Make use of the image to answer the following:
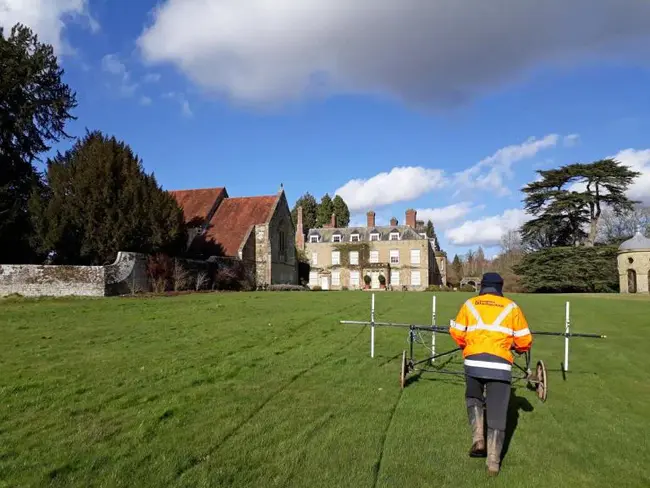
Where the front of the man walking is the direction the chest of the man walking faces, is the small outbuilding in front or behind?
in front

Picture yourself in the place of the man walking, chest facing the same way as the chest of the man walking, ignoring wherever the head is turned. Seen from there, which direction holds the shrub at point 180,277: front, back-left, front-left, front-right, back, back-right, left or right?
front-left

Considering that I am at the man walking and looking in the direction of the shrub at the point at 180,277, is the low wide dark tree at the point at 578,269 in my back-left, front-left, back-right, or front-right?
front-right

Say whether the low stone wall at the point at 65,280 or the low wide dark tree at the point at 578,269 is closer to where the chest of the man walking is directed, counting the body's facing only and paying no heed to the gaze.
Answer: the low wide dark tree

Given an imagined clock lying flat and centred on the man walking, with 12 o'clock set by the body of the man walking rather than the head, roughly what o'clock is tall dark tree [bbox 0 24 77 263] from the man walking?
The tall dark tree is roughly at 10 o'clock from the man walking.

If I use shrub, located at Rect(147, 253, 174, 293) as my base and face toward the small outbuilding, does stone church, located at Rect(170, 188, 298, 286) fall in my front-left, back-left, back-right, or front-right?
front-left

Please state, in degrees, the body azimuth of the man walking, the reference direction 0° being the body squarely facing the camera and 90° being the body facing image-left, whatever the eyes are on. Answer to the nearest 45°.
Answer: approximately 180°

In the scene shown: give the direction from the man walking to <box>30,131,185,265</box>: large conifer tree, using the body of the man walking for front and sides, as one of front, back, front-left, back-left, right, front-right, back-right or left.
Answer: front-left

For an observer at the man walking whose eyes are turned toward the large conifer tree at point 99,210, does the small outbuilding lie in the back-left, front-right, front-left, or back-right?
front-right

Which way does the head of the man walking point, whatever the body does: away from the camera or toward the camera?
away from the camera

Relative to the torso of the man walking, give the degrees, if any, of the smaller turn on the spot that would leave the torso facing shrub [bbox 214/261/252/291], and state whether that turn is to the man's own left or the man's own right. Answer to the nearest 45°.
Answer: approximately 45° to the man's own left

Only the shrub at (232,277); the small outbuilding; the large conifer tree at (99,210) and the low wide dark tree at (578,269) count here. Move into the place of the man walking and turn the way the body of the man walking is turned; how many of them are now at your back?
0

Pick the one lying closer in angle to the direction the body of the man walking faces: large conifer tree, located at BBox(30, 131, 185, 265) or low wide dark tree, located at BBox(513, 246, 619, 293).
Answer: the low wide dark tree

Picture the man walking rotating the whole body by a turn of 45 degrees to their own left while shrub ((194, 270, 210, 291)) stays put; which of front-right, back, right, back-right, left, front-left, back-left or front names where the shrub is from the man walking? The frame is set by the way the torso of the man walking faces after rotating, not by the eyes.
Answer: front

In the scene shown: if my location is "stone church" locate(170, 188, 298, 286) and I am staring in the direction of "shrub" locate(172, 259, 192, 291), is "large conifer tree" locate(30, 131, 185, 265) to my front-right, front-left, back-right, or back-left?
front-right

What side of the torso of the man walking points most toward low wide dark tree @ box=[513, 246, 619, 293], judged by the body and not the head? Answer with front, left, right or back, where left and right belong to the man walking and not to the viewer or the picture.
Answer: front
